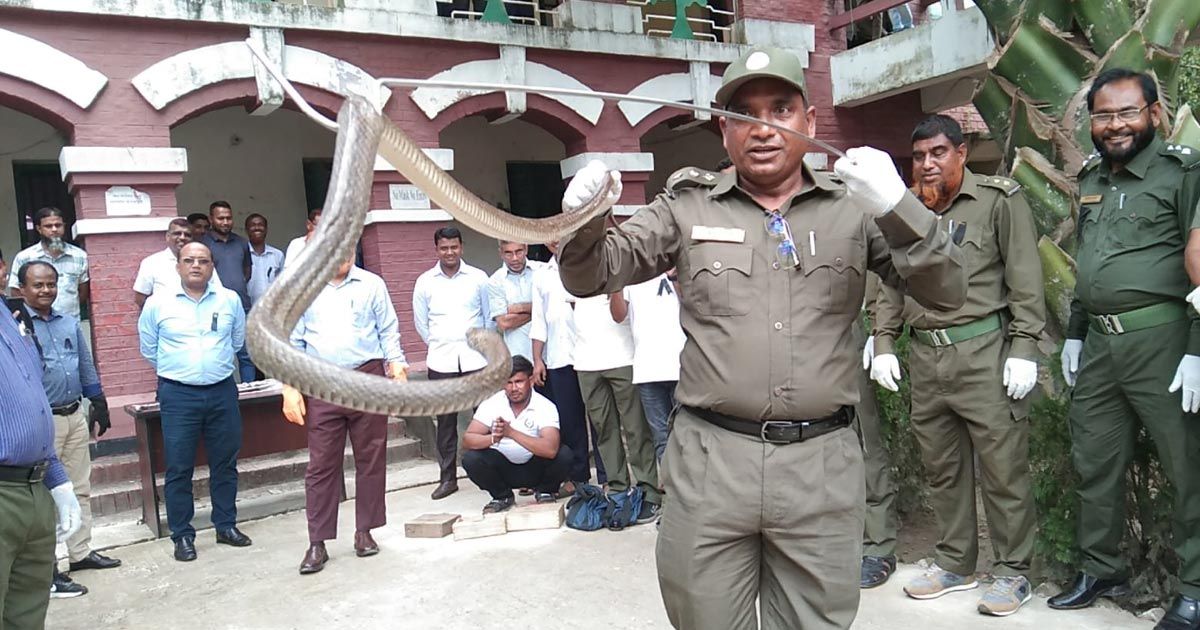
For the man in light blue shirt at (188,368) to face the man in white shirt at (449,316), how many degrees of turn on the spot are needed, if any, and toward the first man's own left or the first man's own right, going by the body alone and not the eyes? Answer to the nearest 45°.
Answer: approximately 90° to the first man's own left

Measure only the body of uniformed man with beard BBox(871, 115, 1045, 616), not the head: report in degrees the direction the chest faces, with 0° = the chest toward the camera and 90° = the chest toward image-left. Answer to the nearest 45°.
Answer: approximately 45°

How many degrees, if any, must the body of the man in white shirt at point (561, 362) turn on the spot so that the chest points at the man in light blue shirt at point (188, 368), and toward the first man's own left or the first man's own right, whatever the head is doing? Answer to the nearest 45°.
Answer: approximately 45° to the first man's own right

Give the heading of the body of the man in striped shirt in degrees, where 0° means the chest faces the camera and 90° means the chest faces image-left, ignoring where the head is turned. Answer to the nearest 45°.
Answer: approximately 315°

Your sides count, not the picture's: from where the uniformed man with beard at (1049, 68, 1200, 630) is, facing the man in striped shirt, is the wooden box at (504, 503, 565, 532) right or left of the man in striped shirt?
right

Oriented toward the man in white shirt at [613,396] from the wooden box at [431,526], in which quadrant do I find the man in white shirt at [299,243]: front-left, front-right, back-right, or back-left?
back-left

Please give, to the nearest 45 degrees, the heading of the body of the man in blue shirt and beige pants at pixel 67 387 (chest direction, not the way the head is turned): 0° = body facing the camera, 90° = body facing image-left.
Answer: approximately 315°

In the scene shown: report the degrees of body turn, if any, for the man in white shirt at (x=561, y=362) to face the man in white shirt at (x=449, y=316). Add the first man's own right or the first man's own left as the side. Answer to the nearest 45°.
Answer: approximately 90° to the first man's own right

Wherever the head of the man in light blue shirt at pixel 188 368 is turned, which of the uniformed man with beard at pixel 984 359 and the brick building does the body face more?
the uniformed man with beard

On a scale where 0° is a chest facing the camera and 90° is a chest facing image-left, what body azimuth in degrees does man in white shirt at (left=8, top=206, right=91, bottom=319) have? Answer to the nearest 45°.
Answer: approximately 0°

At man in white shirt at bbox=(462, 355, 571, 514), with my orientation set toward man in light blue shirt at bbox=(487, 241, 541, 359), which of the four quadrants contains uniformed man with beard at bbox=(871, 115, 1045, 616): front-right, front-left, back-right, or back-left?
back-right

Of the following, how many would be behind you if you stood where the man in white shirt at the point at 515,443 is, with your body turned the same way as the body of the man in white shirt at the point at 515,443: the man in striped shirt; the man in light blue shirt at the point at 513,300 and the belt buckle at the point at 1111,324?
1

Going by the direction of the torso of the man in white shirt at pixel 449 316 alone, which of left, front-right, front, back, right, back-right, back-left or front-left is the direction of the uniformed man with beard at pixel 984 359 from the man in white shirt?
front-left

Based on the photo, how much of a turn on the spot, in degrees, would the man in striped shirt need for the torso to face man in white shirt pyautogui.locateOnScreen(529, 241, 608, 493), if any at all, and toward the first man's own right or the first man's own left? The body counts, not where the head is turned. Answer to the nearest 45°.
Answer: approximately 90° to the first man's own left
